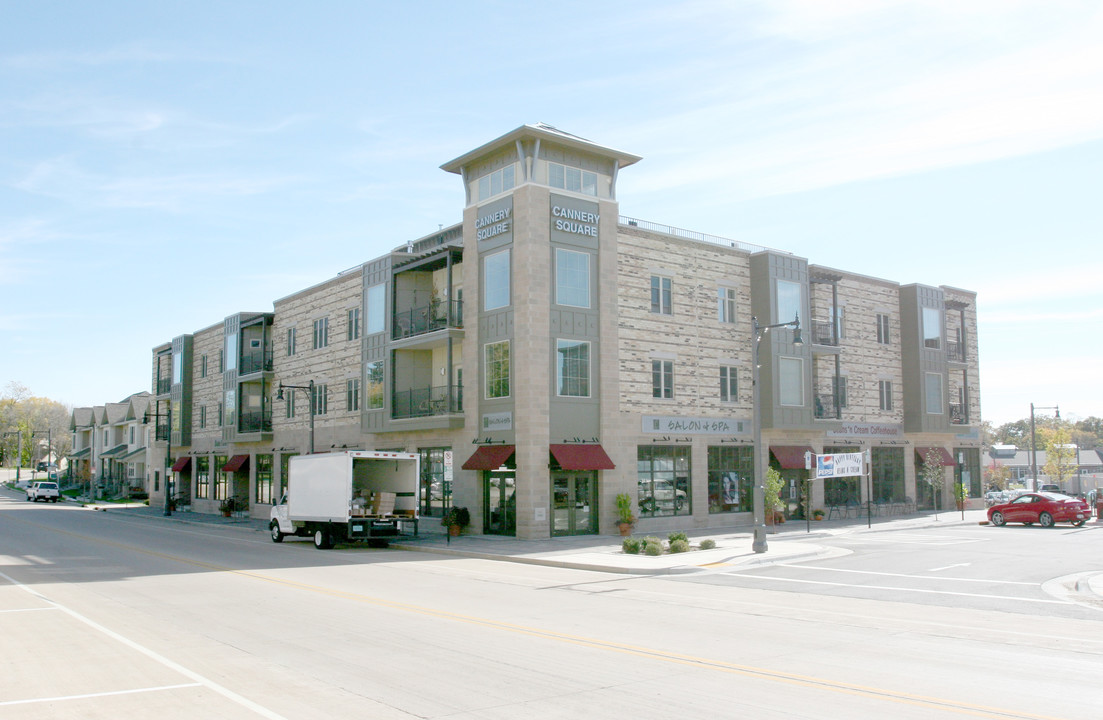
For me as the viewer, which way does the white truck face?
facing away from the viewer and to the left of the viewer

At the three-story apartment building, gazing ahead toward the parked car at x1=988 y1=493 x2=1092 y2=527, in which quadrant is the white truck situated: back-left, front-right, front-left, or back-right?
back-right

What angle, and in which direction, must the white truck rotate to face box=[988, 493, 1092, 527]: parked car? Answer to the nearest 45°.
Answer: approximately 135° to its right
